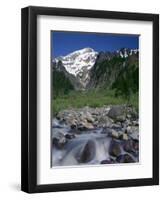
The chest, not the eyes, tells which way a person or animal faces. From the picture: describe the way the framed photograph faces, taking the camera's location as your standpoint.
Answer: facing the viewer and to the right of the viewer
